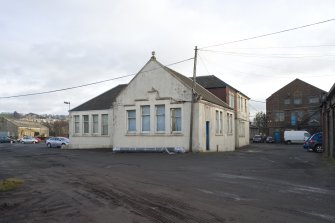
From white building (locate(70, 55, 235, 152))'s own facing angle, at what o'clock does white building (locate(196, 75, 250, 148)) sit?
white building (locate(196, 75, 250, 148)) is roughly at 7 o'clock from white building (locate(70, 55, 235, 152)).

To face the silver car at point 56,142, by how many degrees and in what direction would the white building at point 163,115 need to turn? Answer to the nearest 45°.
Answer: approximately 135° to its right

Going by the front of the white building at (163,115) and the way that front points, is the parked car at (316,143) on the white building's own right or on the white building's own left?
on the white building's own left

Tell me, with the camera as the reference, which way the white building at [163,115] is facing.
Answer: facing the viewer
